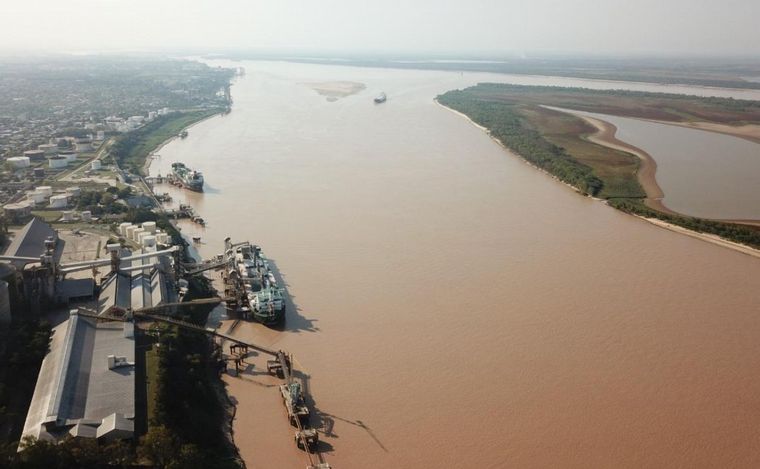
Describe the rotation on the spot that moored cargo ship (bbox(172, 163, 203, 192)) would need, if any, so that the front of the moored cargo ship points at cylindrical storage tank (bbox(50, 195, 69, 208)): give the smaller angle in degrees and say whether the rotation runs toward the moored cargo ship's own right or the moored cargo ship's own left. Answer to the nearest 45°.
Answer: approximately 90° to the moored cargo ship's own left

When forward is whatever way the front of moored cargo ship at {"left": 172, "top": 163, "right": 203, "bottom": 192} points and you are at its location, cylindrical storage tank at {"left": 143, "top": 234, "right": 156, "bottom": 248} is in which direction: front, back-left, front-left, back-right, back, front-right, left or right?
back-left

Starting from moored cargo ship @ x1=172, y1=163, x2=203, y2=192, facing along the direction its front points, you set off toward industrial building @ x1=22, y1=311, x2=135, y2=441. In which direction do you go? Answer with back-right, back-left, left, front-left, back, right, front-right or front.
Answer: back-left

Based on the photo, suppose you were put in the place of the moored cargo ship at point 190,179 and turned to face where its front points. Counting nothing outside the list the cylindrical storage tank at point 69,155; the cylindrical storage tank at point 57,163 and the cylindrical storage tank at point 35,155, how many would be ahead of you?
3

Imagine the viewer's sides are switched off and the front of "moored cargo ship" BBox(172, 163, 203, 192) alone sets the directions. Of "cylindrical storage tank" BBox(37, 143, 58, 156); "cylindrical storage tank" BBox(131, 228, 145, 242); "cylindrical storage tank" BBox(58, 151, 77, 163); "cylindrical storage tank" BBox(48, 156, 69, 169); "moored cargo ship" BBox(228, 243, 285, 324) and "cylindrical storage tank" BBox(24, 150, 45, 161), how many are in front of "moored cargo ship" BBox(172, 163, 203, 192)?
4

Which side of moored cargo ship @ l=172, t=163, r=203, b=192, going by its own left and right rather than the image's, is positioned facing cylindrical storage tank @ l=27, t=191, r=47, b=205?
left

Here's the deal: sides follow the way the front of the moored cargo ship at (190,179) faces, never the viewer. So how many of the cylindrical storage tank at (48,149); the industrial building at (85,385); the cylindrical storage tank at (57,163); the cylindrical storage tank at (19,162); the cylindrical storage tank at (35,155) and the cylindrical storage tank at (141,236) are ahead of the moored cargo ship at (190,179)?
4

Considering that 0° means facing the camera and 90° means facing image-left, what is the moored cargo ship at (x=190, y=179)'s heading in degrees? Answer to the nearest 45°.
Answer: approximately 135°

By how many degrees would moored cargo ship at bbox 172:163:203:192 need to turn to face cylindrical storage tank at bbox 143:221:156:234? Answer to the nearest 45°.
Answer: approximately 135° to its left

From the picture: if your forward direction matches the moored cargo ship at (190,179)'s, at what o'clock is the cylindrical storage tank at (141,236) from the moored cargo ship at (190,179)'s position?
The cylindrical storage tank is roughly at 8 o'clock from the moored cargo ship.

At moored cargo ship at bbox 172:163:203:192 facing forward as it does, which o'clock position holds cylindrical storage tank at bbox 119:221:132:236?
The cylindrical storage tank is roughly at 8 o'clock from the moored cargo ship.

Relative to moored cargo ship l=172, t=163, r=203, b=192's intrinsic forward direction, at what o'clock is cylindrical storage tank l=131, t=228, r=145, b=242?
The cylindrical storage tank is roughly at 8 o'clock from the moored cargo ship.
